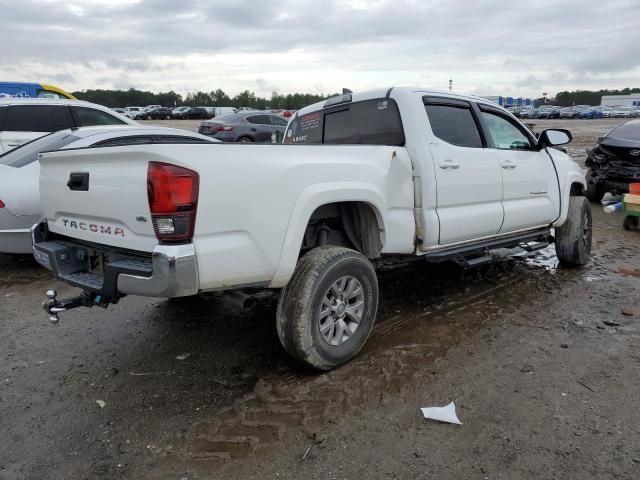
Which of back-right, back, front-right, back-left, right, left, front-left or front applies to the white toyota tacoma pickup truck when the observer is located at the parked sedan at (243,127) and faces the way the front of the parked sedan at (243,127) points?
back-right

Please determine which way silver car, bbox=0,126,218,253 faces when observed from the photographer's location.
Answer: facing away from the viewer and to the right of the viewer

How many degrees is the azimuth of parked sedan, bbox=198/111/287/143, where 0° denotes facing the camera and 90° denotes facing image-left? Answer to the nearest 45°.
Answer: approximately 225°

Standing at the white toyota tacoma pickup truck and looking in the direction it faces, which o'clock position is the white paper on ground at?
The white paper on ground is roughly at 3 o'clock from the white toyota tacoma pickup truck.

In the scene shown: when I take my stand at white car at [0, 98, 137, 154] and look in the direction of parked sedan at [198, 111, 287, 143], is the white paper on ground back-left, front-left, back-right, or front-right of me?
back-right

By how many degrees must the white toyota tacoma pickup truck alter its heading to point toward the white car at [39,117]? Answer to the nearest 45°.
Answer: approximately 90° to its left

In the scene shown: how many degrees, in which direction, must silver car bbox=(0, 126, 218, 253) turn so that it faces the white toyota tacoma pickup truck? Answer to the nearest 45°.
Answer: approximately 90° to its right

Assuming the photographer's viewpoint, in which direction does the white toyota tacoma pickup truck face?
facing away from the viewer and to the right of the viewer

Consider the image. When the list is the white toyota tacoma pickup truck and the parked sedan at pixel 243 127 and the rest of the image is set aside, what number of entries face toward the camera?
0

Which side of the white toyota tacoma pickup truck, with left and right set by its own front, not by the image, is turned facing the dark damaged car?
front

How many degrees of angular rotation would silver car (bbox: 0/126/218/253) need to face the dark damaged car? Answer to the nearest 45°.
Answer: approximately 45° to its right
